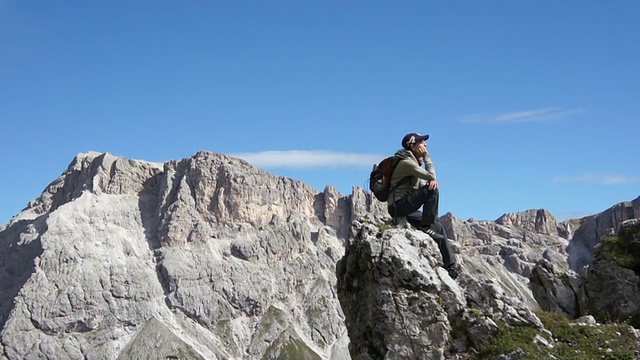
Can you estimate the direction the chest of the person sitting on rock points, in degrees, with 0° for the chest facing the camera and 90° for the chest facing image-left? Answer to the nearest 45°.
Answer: approximately 270°

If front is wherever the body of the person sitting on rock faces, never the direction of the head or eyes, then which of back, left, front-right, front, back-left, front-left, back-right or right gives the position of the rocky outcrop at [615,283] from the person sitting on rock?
front-left

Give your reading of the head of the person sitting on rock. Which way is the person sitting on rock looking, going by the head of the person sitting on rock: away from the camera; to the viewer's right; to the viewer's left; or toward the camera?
to the viewer's right
